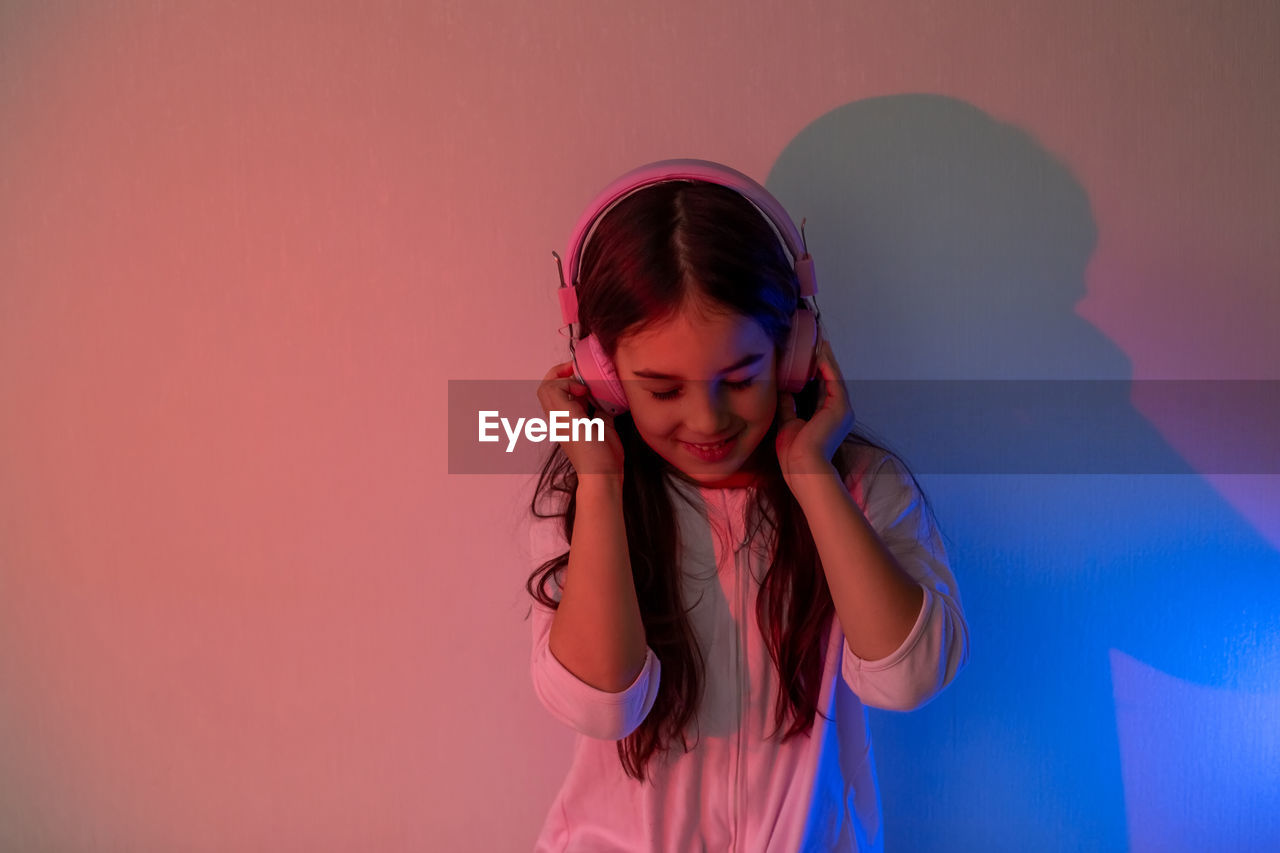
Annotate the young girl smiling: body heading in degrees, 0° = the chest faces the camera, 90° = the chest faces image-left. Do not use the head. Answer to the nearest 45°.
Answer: approximately 0°
